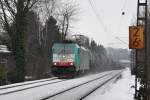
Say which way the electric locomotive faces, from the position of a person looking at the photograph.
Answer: facing the viewer

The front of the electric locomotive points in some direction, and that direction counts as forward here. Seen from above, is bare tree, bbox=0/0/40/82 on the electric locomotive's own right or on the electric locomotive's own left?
on the electric locomotive's own right
